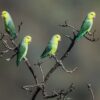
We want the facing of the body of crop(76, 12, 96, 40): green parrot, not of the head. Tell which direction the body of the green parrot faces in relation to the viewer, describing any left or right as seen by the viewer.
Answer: facing to the right of the viewer

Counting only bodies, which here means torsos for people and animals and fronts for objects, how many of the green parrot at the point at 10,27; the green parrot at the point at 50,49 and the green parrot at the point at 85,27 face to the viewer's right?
2

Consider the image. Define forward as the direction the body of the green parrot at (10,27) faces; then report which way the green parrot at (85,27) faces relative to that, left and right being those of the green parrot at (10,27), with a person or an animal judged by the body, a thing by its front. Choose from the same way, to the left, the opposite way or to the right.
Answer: the opposite way

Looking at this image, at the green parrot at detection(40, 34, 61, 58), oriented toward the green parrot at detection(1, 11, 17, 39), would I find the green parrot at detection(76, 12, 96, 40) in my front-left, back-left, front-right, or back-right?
back-right

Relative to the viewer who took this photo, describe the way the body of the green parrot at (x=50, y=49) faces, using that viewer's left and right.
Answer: facing to the right of the viewer
